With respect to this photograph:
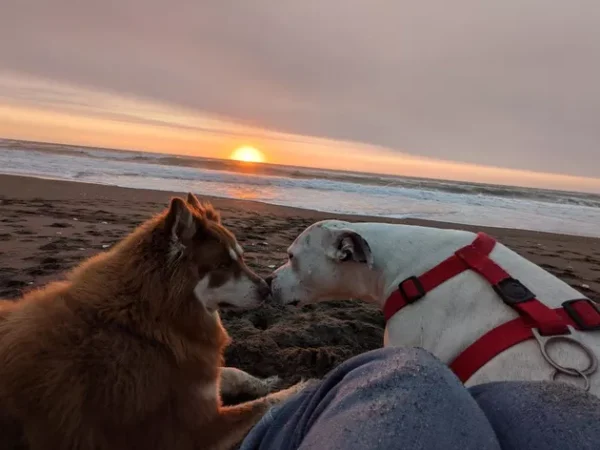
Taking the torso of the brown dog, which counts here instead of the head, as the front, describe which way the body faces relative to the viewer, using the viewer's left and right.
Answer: facing to the right of the viewer

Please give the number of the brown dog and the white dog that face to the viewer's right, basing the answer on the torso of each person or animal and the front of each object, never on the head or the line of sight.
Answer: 1

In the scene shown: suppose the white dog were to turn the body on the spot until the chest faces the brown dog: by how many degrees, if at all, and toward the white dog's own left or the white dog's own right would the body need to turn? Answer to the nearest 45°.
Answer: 0° — it already faces it

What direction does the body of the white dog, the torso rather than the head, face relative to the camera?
to the viewer's left

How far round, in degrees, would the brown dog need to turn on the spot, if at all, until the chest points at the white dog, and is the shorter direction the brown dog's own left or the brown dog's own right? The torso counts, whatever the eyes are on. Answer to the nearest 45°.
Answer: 0° — it already faces it
